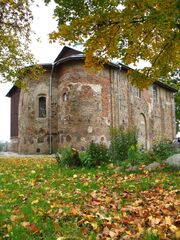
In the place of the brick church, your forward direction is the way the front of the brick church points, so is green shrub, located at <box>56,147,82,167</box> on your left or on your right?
on your right

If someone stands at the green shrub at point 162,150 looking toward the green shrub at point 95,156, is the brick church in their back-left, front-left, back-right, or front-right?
front-right
